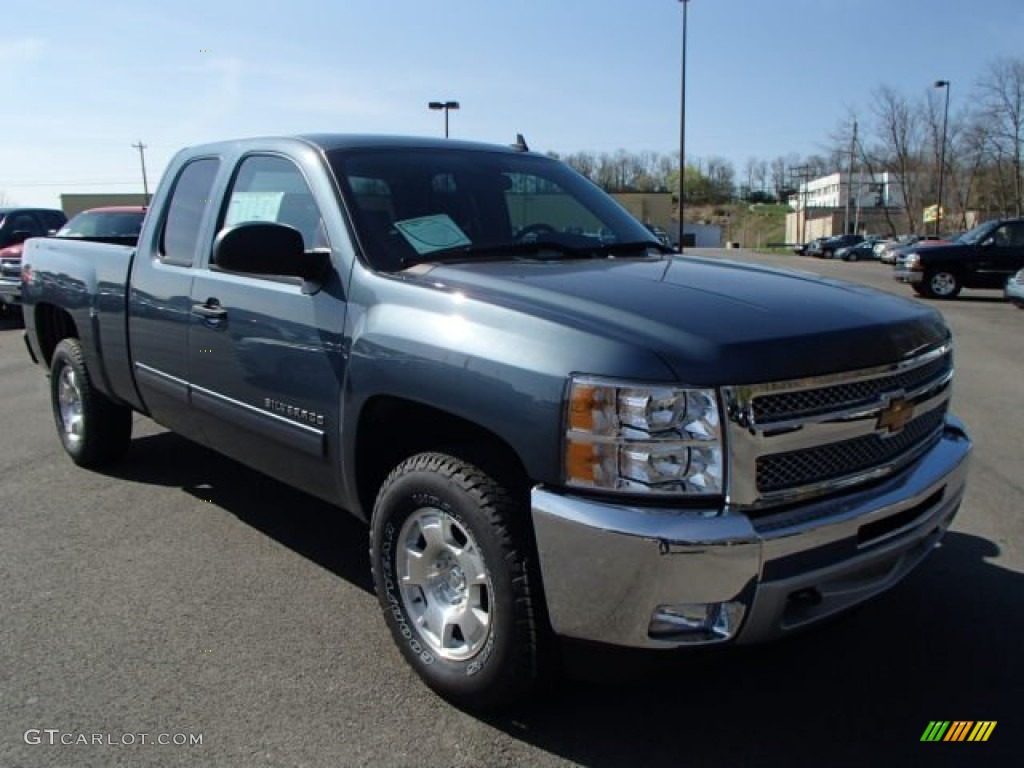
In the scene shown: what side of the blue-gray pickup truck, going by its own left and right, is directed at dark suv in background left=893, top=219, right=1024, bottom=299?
left

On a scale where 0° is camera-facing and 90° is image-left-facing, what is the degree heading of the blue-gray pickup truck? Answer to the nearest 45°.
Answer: approximately 315°
